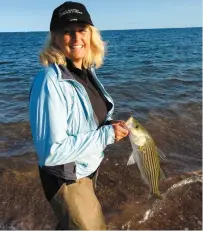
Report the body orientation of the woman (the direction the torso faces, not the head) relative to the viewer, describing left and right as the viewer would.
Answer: facing the viewer and to the right of the viewer

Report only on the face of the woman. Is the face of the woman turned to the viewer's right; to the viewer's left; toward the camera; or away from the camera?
toward the camera
